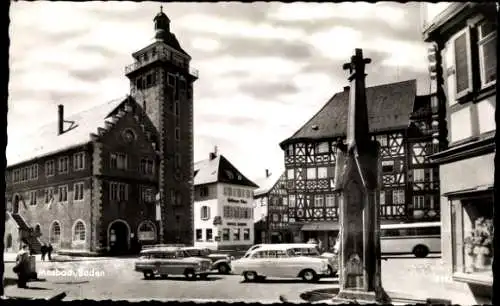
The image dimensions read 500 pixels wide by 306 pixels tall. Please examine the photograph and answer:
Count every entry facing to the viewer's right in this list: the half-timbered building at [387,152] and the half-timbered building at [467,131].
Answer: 0

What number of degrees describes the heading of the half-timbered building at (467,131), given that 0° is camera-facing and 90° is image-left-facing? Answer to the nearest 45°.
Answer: approximately 45°

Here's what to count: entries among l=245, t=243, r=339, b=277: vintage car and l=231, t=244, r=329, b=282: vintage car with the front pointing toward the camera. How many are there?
0
